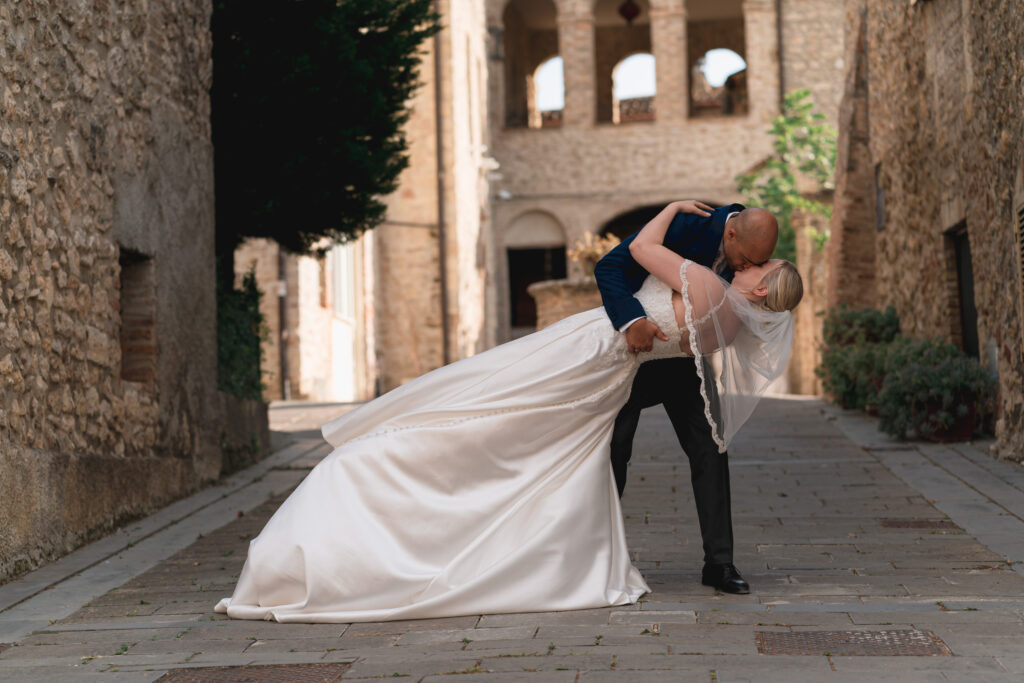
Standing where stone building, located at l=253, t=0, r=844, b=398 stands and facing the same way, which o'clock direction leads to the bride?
The bride is roughly at 12 o'clock from the stone building.

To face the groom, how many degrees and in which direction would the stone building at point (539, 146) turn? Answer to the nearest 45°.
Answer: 0° — it already faces them

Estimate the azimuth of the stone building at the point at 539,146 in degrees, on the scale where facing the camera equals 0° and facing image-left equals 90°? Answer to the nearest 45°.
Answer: approximately 0°

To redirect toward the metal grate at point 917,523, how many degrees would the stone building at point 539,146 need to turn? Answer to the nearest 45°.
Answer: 0° — it already faces it

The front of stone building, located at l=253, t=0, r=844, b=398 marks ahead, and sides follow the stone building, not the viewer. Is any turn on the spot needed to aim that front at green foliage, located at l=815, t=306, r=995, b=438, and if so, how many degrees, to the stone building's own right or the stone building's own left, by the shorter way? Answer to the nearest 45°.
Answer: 0° — it already faces it

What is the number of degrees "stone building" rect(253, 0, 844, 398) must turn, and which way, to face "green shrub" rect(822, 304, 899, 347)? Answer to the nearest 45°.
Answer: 0° — it already faces it

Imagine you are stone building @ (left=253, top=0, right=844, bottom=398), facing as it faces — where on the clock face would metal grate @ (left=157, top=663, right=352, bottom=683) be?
The metal grate is roughly at 12 o'clock from the stone building.

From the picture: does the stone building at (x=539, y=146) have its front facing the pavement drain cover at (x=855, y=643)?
yes

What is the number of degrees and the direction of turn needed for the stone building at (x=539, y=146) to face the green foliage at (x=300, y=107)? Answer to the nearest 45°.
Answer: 0° — it already faces it
